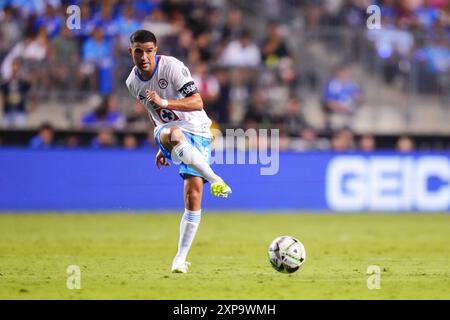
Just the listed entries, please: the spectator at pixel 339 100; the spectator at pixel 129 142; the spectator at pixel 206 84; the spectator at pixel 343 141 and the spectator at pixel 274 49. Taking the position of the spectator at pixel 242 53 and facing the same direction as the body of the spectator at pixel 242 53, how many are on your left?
3

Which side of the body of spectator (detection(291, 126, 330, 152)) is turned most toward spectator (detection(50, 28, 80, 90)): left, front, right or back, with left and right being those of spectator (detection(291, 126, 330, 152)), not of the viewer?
right

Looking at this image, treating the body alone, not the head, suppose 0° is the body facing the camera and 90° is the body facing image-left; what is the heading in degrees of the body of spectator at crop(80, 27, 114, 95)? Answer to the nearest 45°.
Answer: approximately 0°

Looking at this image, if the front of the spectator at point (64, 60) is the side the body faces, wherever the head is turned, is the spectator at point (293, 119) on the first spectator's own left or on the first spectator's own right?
on the first spectator's own left

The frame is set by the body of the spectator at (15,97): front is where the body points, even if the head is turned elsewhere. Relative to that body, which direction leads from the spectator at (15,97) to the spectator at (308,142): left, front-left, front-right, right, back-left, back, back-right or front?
left

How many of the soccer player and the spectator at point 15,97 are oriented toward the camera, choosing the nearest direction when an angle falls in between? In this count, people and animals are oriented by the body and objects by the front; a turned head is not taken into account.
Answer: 2
